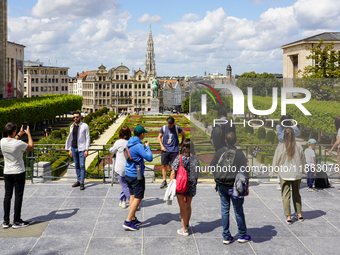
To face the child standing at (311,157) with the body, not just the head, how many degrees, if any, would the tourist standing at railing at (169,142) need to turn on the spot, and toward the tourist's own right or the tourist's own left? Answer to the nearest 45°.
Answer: approximately 90° to the tourist's own left

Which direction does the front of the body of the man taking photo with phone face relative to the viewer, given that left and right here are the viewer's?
facing away from the viewer and to the right of the viewer

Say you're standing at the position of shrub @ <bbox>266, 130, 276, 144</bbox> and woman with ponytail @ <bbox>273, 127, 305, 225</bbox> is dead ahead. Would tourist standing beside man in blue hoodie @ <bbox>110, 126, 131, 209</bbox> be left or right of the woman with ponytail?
right

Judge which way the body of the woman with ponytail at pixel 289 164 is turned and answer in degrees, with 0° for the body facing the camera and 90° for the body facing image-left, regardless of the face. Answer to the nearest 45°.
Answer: approximately 180°

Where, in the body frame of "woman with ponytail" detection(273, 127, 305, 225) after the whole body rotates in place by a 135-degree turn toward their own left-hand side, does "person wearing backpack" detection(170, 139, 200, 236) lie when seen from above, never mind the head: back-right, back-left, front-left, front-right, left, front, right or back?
front

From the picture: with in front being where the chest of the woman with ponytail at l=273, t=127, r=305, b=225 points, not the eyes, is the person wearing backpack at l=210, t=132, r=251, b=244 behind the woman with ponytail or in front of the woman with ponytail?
behind

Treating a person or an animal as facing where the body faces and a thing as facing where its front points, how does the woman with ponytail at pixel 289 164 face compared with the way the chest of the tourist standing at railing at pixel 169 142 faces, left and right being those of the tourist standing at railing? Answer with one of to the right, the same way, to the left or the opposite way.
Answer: the opposite way

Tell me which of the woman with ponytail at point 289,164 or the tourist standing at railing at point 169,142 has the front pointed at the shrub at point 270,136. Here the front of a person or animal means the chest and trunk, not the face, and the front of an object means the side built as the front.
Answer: the woman with ponytail
